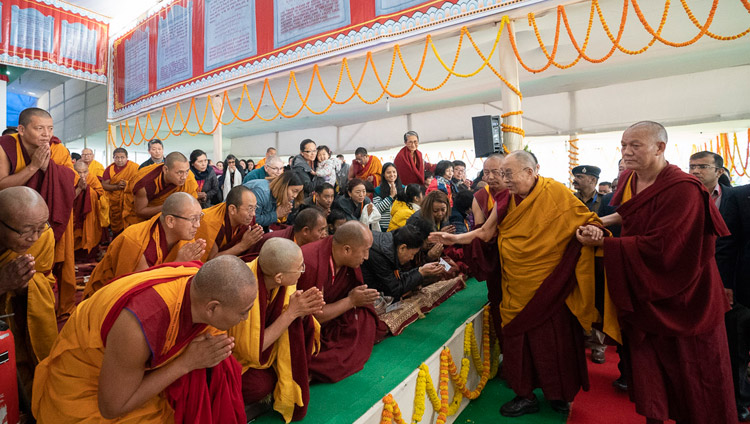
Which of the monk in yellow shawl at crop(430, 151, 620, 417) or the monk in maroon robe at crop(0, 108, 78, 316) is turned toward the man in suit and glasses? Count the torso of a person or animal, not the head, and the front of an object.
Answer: the monk in maroon robe

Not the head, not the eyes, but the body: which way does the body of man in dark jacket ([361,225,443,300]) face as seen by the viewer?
to the viewer's right

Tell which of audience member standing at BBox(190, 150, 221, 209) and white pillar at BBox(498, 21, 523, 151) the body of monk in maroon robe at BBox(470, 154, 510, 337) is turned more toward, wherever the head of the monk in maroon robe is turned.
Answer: the audience member standing

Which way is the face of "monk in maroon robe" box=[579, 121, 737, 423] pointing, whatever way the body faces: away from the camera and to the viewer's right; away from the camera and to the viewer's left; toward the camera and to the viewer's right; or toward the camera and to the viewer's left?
toward the camera and to the viewer's left

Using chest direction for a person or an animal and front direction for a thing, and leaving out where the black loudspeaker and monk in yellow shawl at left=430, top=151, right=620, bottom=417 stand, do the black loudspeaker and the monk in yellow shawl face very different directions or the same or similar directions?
same or similar directions

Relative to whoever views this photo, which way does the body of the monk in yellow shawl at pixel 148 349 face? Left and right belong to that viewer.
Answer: facing to the right of the viewer

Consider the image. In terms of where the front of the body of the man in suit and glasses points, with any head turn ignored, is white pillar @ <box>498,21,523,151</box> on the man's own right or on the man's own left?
on the man's own right

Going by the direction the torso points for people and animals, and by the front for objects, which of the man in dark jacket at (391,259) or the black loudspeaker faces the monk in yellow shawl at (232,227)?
the black loudspeaker

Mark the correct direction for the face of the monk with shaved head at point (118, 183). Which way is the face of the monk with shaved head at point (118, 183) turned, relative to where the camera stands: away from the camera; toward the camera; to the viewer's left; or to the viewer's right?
toward the camera

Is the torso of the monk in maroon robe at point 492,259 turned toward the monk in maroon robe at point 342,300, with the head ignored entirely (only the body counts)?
yes

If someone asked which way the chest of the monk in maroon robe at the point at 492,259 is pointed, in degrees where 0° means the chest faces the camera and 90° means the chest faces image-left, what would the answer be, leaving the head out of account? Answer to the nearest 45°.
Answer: approximately 45°

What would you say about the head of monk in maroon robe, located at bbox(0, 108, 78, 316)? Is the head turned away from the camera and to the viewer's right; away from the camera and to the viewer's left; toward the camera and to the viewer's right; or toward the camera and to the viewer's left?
toward the camera and to the viewer's right

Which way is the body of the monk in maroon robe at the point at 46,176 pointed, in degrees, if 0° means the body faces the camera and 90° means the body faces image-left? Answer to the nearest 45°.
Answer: approximately 315°

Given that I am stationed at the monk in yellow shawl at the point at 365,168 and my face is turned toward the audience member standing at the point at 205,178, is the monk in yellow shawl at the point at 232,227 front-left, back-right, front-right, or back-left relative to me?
front-left

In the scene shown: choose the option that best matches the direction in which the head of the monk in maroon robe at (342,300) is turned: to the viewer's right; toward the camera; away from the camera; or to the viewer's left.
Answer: to the viewer's right
